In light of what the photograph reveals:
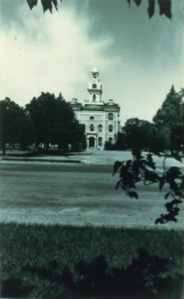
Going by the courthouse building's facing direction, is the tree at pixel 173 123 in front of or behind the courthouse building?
in front

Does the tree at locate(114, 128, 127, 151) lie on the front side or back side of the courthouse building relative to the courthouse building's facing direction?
on the front side

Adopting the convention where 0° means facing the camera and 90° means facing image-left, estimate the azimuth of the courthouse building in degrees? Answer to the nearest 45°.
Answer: approximately 0°
